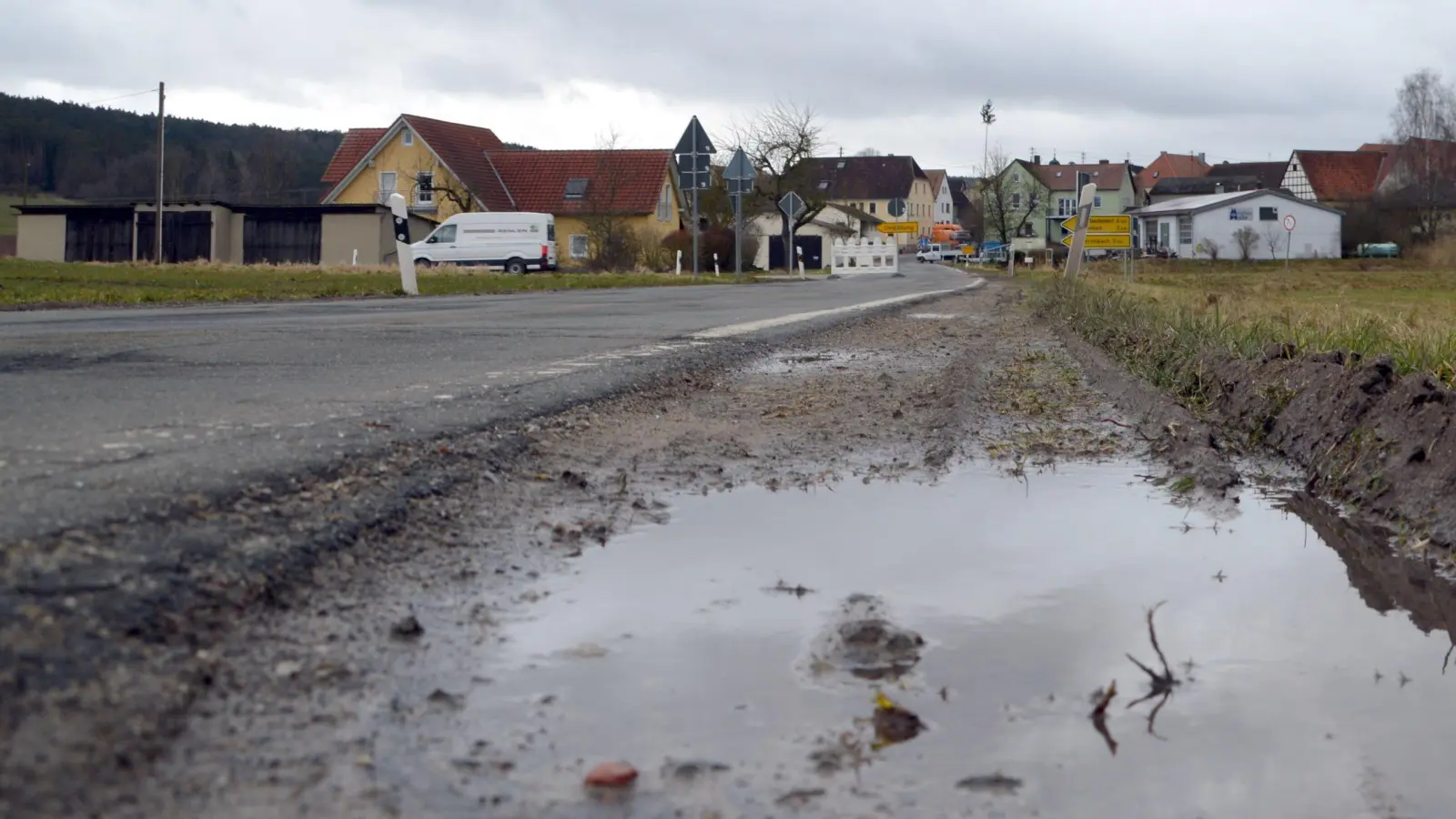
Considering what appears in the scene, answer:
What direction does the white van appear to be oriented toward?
to the viewer's left

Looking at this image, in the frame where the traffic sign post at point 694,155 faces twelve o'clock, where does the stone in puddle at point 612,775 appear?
The stone in puddle is roughly at 6 o'clock from the traffic sign post.

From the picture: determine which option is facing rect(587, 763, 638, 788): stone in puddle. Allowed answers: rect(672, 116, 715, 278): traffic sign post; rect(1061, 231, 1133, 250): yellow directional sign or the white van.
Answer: the yellow directional sign

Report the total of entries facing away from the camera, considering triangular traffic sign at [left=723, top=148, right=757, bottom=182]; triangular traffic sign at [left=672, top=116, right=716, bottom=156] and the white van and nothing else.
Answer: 2

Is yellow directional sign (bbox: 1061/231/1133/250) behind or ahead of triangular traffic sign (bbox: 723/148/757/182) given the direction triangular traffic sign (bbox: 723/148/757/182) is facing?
behind

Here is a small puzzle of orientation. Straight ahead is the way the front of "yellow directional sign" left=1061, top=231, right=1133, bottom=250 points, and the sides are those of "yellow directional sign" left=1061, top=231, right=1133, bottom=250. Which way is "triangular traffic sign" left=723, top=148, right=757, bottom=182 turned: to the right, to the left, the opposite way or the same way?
the opposite way

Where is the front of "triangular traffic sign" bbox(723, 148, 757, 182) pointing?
away from the camera

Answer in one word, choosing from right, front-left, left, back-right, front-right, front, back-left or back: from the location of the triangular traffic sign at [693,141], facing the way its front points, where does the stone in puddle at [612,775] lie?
back

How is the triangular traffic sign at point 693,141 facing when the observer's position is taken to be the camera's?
facing away from the viewer

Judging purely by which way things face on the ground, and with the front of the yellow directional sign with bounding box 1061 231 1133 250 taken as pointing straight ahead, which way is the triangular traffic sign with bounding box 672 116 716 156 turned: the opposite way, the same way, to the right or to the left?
the opposite way

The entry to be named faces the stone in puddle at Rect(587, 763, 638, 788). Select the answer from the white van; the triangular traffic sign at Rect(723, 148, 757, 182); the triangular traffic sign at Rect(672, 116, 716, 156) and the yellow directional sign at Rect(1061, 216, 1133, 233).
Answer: the yellow directional sign

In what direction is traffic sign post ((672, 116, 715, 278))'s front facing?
away from the camera

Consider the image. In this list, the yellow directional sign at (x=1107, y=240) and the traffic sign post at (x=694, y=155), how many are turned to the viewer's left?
0

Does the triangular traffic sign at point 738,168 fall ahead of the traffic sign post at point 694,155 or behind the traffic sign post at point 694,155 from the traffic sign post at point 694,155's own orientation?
ahead
